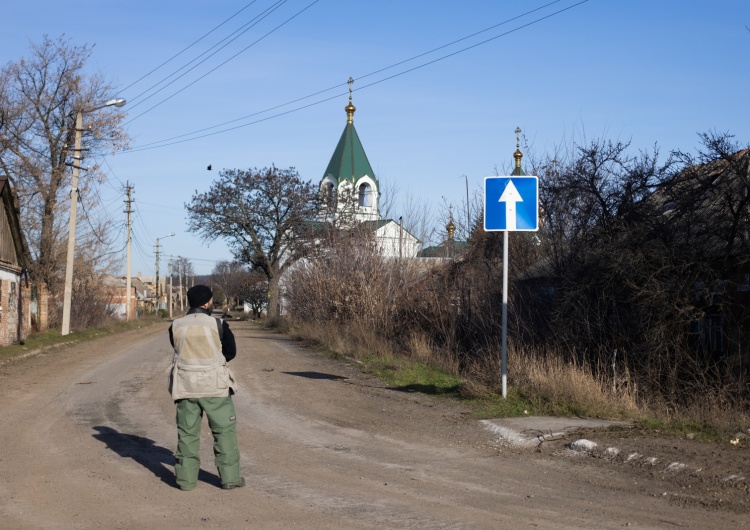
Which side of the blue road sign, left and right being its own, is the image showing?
front

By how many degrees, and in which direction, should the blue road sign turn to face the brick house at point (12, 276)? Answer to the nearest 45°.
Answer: approximately 135° to its right

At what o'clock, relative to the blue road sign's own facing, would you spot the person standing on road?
The person standing on road is roughly at 1 o'clock from the blue road sign.

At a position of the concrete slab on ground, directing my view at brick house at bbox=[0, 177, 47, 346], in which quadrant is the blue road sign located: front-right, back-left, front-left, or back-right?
front-right

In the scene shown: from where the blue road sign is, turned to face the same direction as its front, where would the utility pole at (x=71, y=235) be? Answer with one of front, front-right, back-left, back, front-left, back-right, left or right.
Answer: back-right

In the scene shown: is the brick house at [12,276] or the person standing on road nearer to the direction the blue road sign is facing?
the person standing on road

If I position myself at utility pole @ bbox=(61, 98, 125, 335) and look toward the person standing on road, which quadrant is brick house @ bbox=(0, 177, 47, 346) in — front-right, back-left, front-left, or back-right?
front-right
